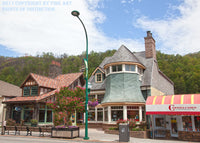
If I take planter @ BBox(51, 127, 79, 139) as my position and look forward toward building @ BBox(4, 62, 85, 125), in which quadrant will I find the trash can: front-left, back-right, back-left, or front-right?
back-right

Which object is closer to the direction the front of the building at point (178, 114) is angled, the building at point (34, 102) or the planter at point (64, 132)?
the planter

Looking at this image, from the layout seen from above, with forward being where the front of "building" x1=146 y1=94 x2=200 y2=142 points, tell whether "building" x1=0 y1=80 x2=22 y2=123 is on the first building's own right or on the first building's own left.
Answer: on the first building's own right

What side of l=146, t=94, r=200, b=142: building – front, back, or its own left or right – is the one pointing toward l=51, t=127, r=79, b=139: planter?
right

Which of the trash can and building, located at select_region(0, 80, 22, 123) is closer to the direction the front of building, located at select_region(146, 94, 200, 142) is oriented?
the trash can

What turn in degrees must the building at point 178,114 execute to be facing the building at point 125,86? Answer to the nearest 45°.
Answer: approximately 135° to its right

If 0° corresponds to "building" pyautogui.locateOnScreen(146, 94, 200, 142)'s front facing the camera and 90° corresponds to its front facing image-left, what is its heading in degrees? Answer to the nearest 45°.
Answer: approximately 0°

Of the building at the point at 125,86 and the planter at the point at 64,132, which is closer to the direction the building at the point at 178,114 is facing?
the planter

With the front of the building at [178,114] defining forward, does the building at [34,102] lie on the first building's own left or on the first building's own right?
on the first building's own right
